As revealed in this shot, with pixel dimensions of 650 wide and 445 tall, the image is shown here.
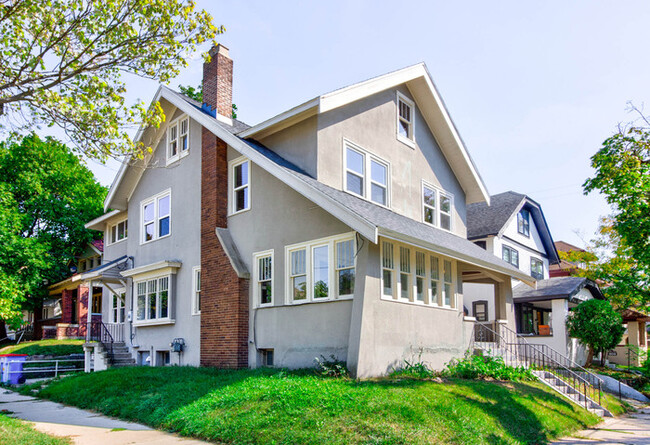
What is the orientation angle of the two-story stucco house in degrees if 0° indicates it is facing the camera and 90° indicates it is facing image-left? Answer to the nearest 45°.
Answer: approximately 315°

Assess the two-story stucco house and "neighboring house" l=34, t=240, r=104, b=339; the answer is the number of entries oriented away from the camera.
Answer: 0

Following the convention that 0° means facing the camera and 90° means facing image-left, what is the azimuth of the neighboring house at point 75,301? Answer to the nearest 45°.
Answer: approximately 45°

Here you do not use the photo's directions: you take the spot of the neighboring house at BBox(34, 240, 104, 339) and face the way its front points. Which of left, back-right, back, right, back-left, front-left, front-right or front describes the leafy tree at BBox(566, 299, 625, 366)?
left

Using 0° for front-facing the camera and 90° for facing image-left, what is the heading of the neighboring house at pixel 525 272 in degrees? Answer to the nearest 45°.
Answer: approximately 315°

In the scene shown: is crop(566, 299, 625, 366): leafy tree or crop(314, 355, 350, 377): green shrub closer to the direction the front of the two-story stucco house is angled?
the green shrub
